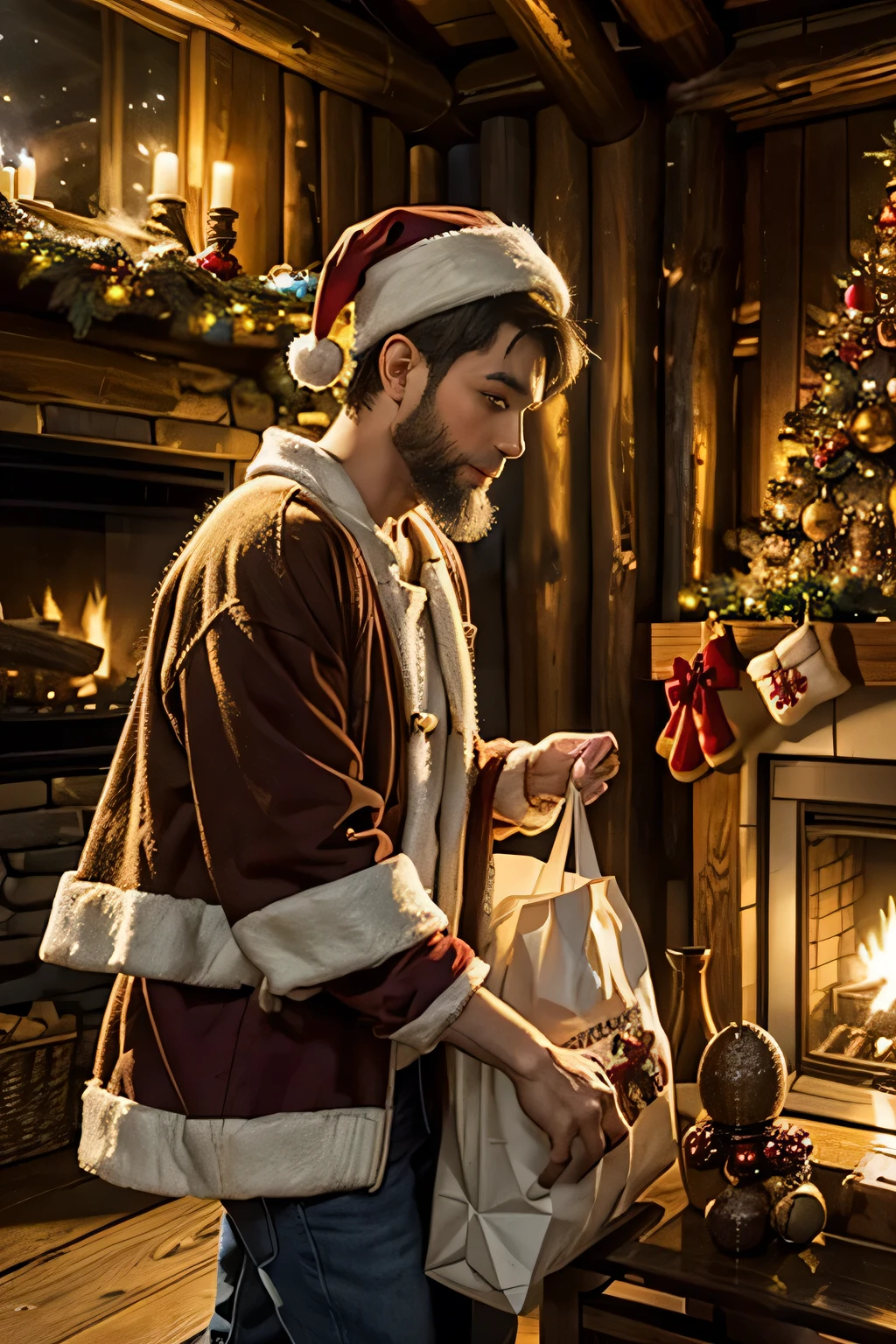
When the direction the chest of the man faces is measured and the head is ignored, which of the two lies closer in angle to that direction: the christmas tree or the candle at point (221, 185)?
the christmas tree

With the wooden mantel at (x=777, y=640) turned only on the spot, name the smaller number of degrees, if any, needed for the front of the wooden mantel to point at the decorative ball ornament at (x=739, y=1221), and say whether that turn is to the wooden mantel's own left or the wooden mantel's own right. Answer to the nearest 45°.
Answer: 0° — it already faces it

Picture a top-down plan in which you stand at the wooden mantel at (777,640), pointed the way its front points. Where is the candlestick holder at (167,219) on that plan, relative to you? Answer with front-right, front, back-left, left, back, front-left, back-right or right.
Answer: right

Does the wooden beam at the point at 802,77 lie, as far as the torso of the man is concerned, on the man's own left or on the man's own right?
on the man's own left

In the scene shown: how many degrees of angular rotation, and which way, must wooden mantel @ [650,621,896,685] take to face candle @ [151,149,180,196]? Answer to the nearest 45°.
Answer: approximately 90° to its right

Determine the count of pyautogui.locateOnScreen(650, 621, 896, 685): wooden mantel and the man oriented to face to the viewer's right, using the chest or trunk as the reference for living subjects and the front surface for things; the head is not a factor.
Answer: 1

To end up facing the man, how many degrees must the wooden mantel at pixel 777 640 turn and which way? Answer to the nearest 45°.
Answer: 0° — it already faces them

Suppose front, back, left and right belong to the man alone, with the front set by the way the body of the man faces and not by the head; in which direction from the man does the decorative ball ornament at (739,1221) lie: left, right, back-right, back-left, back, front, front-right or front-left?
front-left

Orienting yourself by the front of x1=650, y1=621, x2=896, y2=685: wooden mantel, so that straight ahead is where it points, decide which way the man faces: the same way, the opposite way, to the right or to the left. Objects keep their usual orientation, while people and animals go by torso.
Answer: to the left

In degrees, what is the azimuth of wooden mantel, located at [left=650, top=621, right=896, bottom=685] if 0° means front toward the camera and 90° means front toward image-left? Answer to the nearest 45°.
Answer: approximately 0°

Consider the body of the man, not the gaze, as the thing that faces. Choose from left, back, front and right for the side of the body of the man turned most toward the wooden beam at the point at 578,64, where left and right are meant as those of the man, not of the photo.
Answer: left

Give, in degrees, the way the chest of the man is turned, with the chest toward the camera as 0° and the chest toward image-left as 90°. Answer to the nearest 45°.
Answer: approximately 270°
